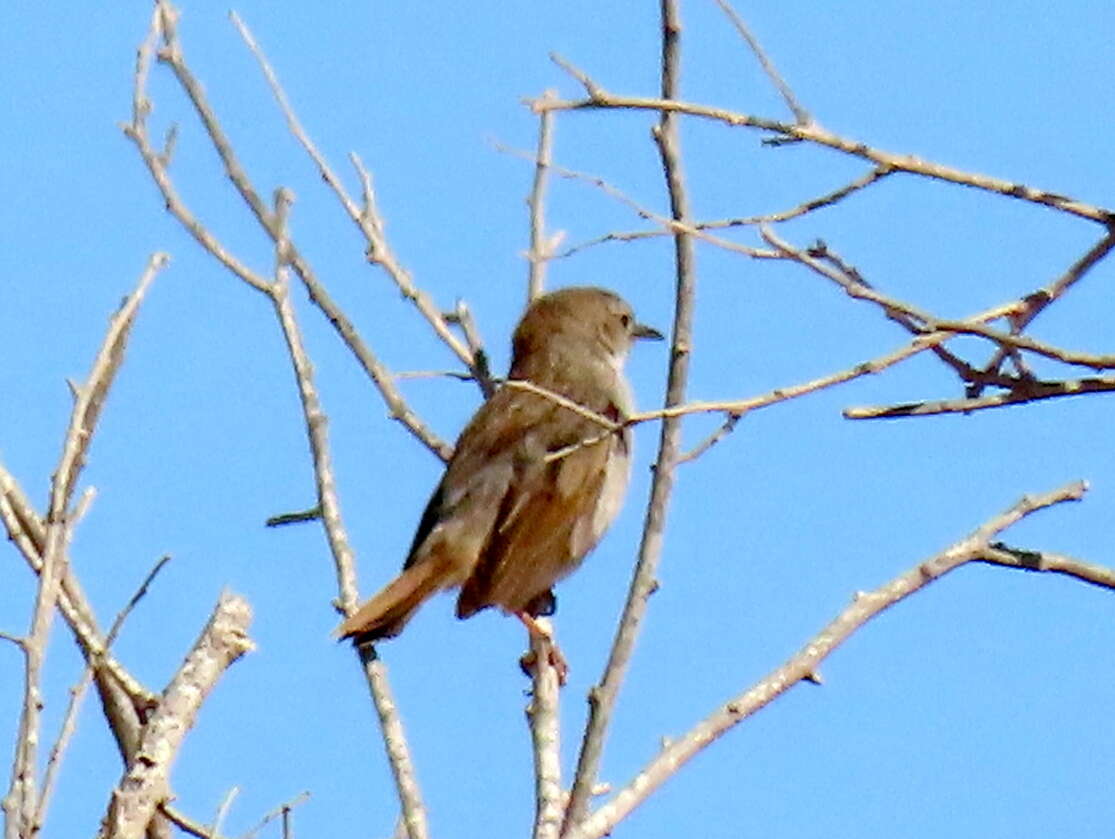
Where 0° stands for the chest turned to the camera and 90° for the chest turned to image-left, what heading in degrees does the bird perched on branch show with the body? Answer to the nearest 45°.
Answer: approximately 225°

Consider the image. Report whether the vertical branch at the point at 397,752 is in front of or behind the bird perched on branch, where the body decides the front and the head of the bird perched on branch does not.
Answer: behind

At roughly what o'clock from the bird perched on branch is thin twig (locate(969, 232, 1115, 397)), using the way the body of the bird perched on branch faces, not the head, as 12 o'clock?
The thin twig is roughly at 2 o'clock from the bird perched on branch.

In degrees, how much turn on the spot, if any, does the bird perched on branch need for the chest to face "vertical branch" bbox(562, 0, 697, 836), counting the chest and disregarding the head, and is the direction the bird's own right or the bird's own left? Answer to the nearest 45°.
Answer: approximately 45° to the bird's own right
